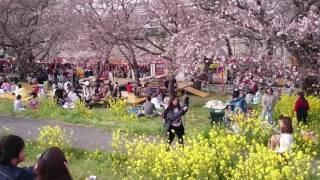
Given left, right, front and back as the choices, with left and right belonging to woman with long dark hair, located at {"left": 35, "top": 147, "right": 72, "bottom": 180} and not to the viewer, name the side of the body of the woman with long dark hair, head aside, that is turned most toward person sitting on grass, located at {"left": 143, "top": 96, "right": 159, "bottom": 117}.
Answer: front

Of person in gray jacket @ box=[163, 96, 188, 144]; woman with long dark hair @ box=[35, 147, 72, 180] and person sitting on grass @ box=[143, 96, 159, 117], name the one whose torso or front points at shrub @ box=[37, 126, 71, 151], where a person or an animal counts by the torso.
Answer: the woman with long dark hair

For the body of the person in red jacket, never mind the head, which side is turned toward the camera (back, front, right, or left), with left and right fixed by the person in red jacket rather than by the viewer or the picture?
back

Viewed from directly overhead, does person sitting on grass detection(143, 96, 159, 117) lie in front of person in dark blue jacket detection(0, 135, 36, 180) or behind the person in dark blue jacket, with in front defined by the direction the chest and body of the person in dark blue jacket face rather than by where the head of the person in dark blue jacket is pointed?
in front

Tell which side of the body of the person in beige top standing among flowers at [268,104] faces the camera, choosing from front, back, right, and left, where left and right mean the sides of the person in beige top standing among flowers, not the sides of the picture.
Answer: front

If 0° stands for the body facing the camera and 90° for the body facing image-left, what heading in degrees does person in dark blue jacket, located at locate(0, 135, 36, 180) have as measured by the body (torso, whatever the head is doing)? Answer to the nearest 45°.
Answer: approximately 225°

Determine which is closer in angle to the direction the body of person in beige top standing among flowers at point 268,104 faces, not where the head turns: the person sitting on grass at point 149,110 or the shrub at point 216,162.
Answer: the shrub

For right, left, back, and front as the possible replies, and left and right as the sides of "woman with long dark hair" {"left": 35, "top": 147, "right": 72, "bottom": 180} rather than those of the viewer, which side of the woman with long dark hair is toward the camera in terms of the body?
back

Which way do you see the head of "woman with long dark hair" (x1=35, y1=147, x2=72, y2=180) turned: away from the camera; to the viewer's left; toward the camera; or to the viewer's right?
away from the camera

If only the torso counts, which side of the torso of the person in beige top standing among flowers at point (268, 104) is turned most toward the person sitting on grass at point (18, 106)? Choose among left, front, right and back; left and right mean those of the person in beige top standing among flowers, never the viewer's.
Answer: right

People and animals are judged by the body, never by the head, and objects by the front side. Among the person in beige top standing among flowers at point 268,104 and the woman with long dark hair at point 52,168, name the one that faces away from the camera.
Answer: the woman with long dark hair
